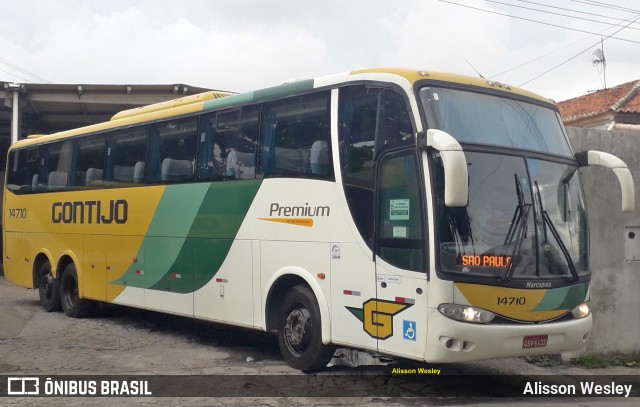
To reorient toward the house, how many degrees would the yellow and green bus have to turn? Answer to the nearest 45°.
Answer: approximately 90° to its left

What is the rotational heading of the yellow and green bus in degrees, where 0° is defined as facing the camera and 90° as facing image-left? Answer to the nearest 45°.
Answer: approximately 315°
